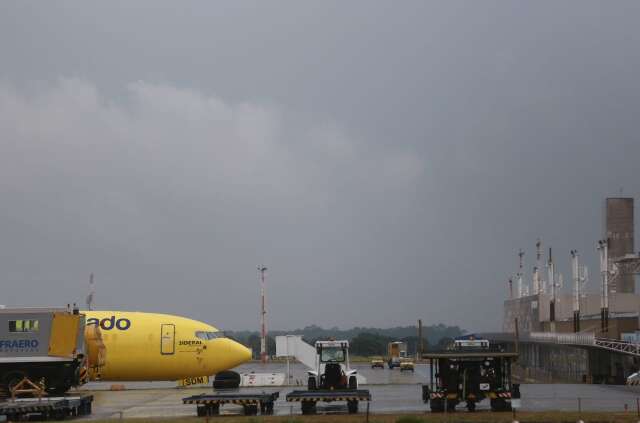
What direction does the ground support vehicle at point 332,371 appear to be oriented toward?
toward the camera

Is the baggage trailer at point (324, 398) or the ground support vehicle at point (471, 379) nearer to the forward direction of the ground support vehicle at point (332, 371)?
the baggage trailer

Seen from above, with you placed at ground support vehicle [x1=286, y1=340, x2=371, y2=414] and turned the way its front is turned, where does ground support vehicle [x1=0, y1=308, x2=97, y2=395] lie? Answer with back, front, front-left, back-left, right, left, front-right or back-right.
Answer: right

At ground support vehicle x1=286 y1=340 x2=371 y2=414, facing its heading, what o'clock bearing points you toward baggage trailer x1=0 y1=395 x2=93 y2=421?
The baggage trailer is roughly at 2 o'clock from the ground support vehicle.

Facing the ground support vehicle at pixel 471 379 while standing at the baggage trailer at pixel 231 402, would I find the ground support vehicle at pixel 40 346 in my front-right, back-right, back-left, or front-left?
back-left

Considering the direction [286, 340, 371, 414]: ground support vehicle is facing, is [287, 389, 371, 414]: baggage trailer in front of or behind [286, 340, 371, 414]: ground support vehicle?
in front

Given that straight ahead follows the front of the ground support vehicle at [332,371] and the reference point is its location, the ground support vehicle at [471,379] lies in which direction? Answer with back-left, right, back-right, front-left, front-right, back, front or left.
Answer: front-left

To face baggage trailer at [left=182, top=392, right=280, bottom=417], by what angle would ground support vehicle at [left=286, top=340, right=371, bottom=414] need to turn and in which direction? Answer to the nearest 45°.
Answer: approximately 45° to its right
